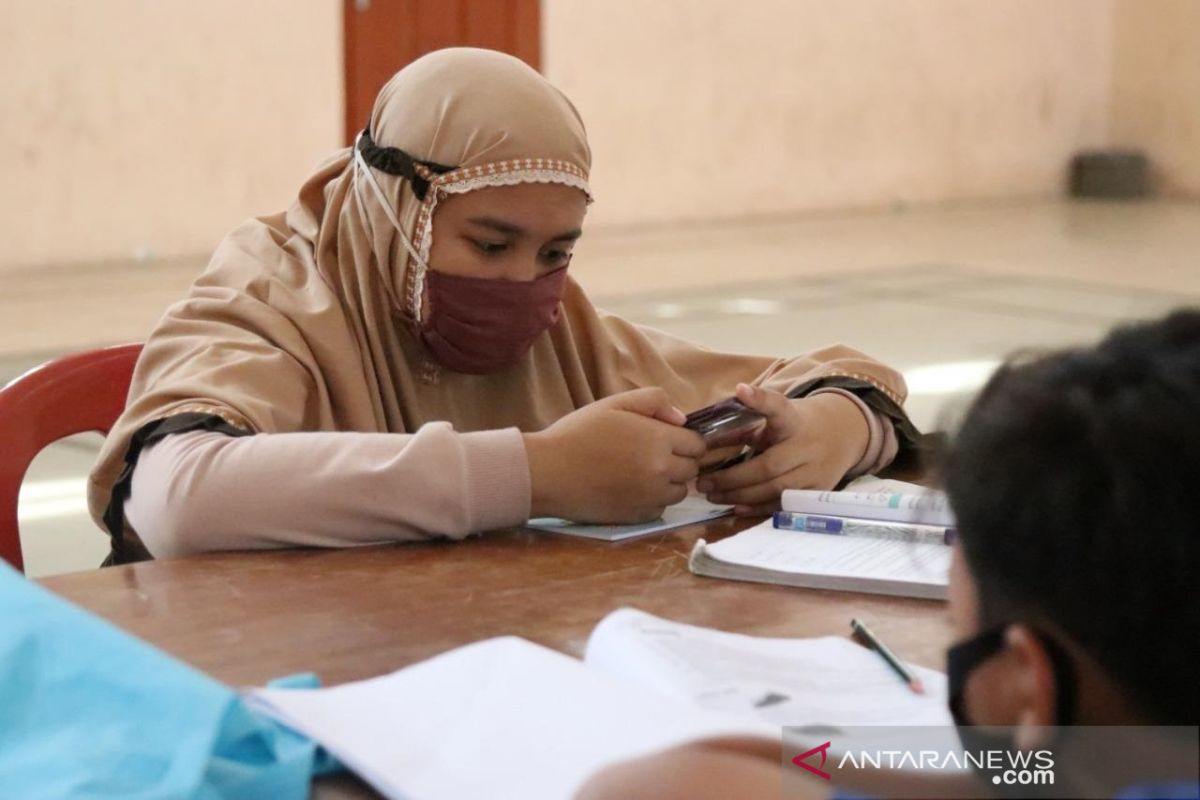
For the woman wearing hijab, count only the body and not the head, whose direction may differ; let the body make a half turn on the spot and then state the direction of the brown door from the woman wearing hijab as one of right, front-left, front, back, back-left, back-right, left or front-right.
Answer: front-right

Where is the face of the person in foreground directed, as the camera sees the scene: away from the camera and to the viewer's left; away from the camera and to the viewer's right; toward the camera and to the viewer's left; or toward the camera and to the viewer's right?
away from the camera and to the viewer's left

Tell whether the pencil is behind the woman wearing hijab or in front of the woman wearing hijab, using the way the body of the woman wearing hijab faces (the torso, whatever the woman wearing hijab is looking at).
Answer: in front

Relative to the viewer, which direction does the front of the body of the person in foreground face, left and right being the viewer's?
facing away from the viewer and to the left of the viewer

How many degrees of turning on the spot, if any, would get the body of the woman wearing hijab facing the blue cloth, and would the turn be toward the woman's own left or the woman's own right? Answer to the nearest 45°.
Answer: approximately 45° to the woman's own right

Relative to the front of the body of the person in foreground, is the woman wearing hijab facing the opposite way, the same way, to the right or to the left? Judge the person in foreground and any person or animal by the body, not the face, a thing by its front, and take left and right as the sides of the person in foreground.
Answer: the opposite way

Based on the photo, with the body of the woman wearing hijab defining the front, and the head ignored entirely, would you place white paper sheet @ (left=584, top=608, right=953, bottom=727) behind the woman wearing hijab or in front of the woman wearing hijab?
in front

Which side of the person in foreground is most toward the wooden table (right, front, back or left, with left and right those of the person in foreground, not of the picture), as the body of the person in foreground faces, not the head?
front

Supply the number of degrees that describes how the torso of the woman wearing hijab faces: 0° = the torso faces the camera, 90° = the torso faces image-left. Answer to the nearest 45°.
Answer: approximately 315°

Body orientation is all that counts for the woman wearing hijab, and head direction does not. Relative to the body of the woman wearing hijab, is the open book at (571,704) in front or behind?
in front
